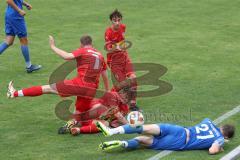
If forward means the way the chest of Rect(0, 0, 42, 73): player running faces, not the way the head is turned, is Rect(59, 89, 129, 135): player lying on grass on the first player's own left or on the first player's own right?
on the first player's own right

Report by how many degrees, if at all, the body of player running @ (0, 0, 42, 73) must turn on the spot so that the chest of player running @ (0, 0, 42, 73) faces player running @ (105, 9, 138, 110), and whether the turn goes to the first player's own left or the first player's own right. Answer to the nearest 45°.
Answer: approximately 45° to the first player's own right

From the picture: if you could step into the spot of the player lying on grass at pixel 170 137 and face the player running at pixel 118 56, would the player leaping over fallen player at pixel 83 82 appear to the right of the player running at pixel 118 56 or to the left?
left

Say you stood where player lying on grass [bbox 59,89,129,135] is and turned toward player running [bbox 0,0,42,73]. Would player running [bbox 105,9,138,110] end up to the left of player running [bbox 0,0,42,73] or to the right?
right

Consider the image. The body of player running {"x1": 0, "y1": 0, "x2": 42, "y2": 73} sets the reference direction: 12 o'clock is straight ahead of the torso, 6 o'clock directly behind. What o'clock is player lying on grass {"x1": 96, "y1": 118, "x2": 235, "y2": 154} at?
The player lying on grass is roughly at 2 o'clock from the player running.

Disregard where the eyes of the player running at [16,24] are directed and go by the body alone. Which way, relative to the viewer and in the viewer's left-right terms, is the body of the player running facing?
facing to the right of the viewer

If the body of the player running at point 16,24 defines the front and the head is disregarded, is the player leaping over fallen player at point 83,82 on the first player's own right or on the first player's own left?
on the first player's own right

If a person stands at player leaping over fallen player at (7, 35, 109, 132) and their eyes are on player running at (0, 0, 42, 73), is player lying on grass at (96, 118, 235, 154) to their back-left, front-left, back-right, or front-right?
back-right
